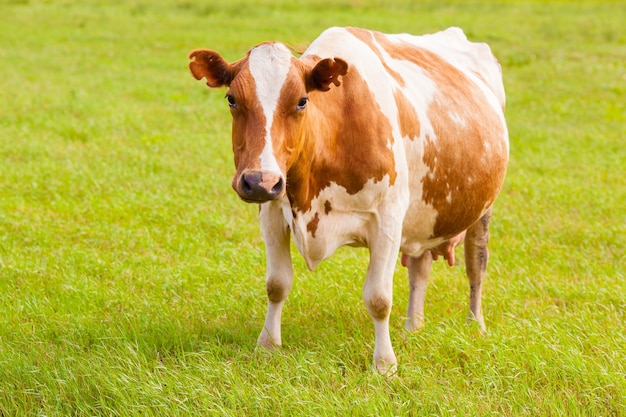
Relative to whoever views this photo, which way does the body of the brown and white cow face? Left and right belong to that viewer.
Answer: facing the viewer and to the left of the viewer
